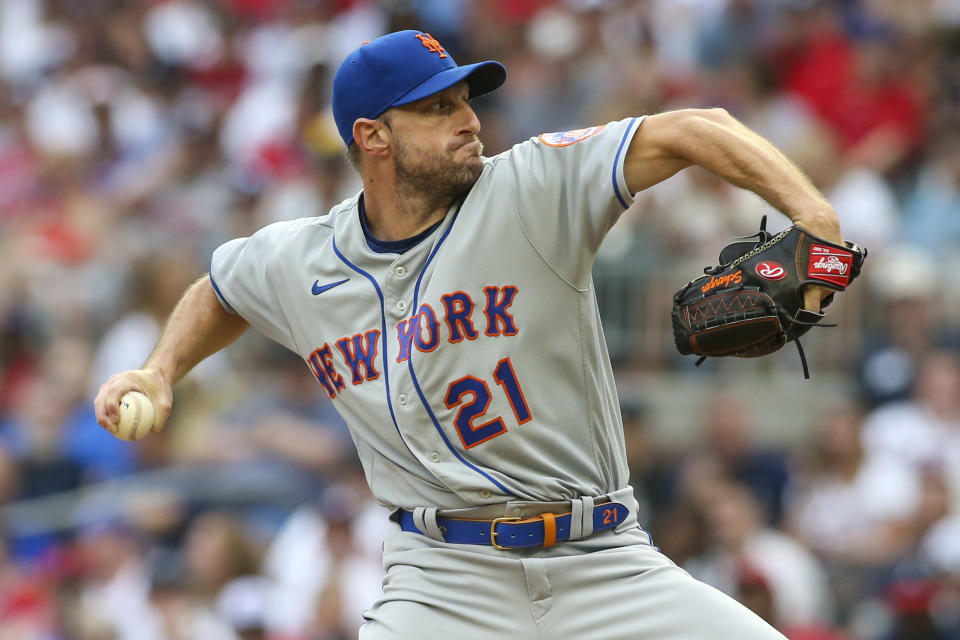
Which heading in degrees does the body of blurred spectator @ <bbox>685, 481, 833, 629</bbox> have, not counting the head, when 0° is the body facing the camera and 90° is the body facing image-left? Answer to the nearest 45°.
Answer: approximately 45°

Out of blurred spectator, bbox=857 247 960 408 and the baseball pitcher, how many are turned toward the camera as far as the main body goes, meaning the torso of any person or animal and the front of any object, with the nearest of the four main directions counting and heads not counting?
2

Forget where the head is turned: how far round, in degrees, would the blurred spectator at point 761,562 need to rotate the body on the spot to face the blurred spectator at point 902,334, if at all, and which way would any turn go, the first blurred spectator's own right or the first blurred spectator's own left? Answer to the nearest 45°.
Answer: approximately 180°

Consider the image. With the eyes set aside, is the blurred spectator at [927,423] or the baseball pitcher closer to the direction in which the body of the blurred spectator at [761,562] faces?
the baseball pitcher

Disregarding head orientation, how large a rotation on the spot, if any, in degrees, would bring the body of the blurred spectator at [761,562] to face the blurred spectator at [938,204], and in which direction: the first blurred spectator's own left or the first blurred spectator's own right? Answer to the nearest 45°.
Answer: approximately 180°

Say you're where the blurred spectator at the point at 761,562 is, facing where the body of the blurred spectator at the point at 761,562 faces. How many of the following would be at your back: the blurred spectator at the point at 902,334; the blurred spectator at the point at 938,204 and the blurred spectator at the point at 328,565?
2

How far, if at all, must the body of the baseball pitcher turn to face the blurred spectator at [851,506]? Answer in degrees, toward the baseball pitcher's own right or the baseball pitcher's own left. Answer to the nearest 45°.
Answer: approximately 135° to the baseball pitcher's own left

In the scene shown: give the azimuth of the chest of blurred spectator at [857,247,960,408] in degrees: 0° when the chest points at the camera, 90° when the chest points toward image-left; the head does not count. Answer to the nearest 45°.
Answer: approximately 0°
